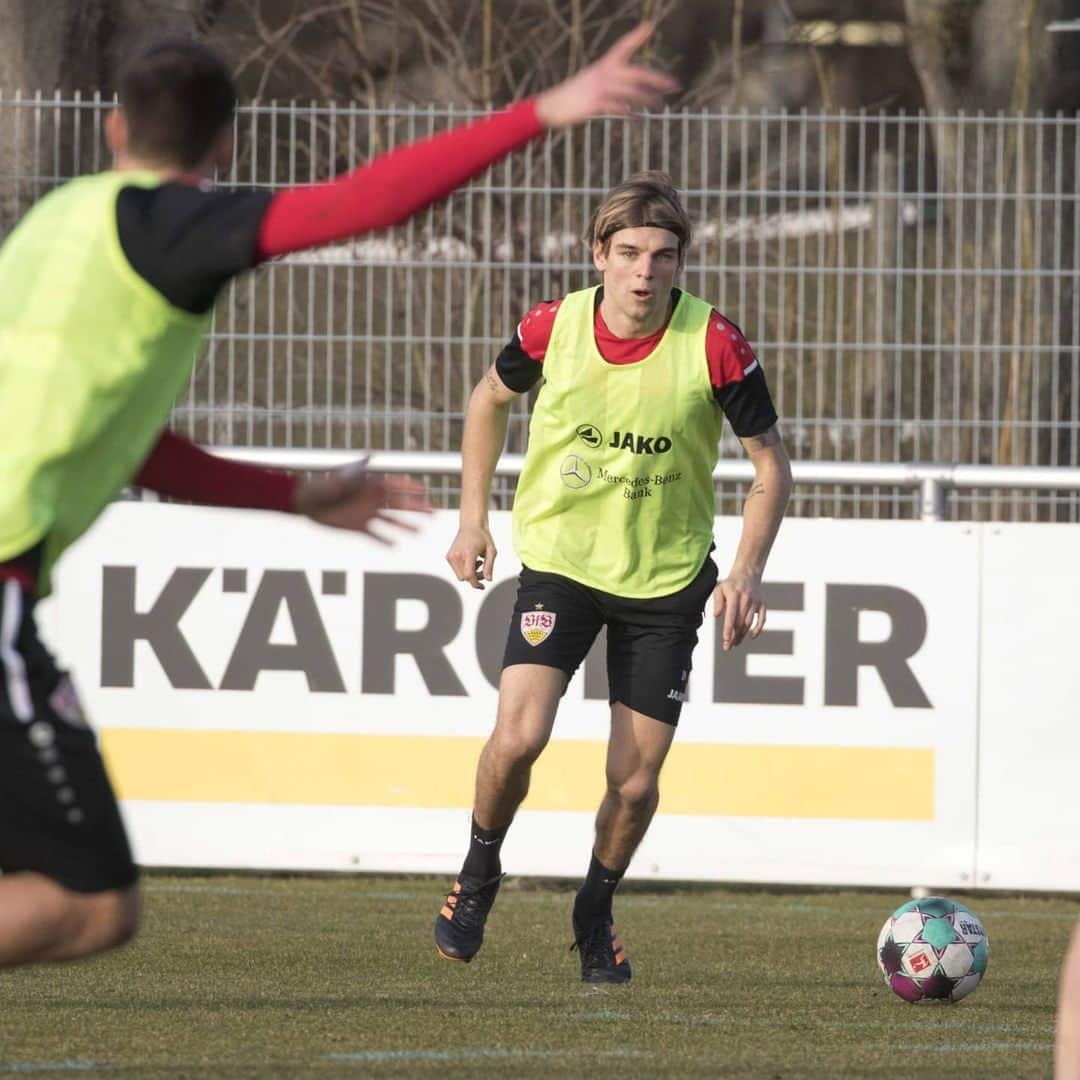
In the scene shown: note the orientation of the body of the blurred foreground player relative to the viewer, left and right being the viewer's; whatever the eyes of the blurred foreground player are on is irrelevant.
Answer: facing away from the viewer and to the right of the viewer

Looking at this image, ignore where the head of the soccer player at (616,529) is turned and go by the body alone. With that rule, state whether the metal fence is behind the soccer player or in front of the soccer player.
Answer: behind

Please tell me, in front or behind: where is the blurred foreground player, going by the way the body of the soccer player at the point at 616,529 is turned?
in front

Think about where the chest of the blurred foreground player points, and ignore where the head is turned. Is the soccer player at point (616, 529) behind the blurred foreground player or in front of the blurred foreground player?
in front

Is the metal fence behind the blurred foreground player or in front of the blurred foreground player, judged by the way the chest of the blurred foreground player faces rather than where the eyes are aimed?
in front

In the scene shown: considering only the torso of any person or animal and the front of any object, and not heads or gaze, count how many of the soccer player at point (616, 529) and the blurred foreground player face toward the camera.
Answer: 1

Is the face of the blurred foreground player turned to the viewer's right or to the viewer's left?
to the viewer's right
